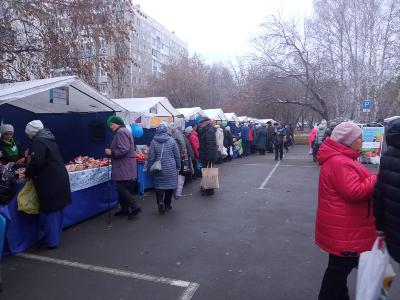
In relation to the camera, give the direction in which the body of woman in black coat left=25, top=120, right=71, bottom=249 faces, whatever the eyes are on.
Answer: to the viewer's left

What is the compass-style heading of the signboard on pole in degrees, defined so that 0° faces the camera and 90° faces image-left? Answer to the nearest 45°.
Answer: approximately 0°

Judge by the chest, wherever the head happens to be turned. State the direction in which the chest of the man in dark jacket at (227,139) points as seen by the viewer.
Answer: away from the camera

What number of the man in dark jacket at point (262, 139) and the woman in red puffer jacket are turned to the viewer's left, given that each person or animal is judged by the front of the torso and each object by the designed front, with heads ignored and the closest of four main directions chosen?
0

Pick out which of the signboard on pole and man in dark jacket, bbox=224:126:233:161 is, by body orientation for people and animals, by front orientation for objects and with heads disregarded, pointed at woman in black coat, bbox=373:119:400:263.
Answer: the signboard on pole

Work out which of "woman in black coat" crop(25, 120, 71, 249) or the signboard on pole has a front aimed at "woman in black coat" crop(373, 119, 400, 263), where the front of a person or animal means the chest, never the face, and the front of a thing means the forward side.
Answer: the signboard on pole
